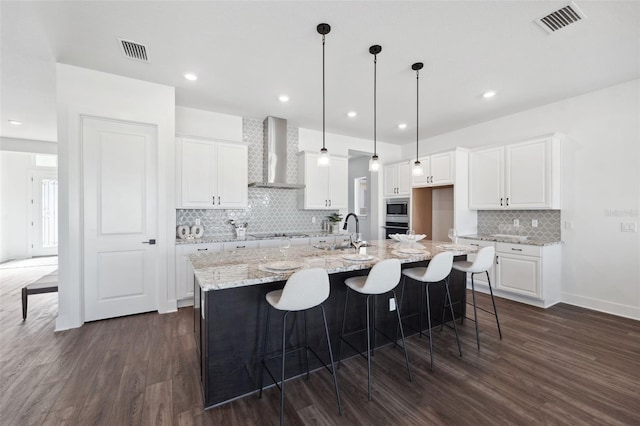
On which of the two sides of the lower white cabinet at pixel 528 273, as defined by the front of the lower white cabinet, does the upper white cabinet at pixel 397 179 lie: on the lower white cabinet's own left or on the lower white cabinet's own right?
on the lower white cabinet's own right

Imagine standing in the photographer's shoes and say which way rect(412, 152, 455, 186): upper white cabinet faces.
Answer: facing the viewer and to the left of the viewer

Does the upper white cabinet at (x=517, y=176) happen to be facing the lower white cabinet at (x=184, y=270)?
yes

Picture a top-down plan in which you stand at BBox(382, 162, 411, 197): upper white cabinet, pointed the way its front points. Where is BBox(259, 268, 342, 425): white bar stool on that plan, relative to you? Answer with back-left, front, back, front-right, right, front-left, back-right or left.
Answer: front-left

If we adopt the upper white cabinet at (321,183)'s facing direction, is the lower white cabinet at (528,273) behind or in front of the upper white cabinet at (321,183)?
in front
